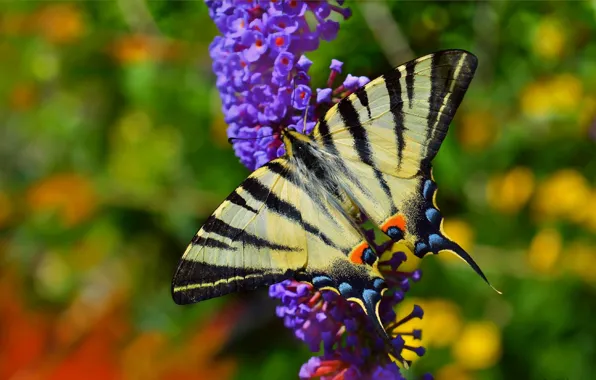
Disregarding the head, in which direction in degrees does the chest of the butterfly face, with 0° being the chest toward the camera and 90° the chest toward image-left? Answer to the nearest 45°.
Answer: approximately 135°

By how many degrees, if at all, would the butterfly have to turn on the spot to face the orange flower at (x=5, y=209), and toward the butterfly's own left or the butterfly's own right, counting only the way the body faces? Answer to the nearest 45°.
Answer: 0° — it already faces it

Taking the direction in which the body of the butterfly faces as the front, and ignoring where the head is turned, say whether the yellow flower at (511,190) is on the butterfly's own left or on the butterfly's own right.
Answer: on the butterfly's own right
